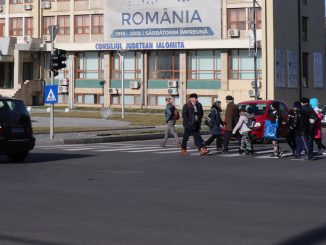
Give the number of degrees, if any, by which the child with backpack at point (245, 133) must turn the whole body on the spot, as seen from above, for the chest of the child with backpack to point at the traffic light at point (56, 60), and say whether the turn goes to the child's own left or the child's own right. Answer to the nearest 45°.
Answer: approximately 45° to the child's own right

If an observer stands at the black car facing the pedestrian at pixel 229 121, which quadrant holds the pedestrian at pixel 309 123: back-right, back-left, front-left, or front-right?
front-right

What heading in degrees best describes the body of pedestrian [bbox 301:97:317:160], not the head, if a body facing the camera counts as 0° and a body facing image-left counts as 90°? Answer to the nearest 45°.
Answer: approximately 90°

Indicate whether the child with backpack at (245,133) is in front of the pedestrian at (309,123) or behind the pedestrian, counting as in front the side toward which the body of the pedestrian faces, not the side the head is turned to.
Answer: in front

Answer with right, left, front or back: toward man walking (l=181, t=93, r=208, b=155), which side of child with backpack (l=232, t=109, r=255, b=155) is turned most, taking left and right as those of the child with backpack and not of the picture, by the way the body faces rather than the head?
front

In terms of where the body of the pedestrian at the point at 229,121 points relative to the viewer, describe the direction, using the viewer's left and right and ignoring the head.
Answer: facing to the left of the viewer

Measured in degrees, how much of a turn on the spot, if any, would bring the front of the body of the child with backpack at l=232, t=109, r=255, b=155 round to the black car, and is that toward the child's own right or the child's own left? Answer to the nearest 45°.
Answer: approximately 45° to the child's own left

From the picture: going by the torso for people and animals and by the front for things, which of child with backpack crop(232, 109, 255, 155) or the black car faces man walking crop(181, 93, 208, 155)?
the child with backpack

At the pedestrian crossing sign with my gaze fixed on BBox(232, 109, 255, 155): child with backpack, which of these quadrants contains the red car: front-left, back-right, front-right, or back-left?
front-left

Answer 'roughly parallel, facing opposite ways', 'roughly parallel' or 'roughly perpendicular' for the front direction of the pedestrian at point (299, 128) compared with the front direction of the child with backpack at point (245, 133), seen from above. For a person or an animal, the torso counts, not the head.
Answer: roughly parallel

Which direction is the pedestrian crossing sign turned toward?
toward the camera

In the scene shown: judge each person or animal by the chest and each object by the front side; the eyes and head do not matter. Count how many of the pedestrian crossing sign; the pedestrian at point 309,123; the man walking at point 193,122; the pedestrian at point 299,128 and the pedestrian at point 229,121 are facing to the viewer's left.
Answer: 3

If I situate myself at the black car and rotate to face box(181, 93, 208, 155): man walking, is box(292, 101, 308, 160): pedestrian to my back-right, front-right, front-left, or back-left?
front-right

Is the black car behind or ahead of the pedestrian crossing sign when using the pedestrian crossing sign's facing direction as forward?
ahead

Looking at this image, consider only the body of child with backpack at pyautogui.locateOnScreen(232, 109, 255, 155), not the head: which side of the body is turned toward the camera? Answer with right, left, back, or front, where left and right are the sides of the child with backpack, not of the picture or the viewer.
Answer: left

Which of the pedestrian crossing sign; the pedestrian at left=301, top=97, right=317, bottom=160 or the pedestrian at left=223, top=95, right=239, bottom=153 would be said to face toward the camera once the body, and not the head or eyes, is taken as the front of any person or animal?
the pedestrian crossing sign

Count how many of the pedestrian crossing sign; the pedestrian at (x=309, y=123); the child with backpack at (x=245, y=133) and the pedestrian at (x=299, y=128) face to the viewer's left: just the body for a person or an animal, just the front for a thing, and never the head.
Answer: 3
